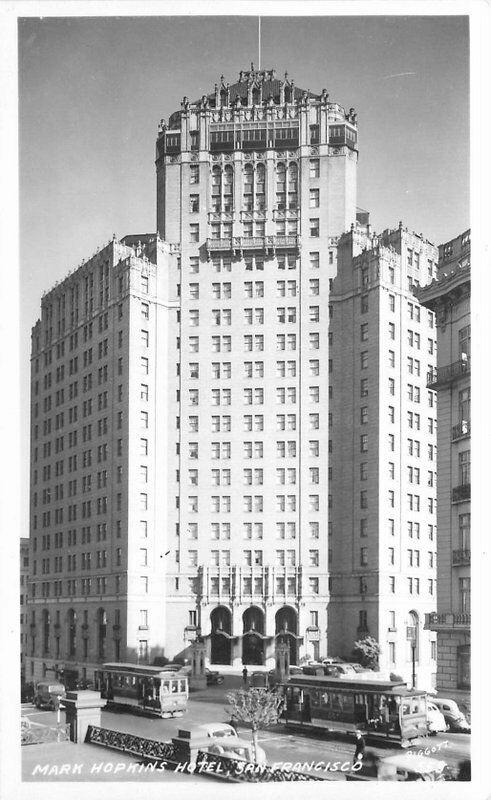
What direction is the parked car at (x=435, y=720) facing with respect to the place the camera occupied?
facing the viewer and to the right of the viewer

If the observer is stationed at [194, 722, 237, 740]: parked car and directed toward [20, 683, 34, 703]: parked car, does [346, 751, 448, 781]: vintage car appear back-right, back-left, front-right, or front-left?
back-right

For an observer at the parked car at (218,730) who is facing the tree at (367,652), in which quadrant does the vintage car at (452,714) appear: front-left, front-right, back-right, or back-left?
front-right
